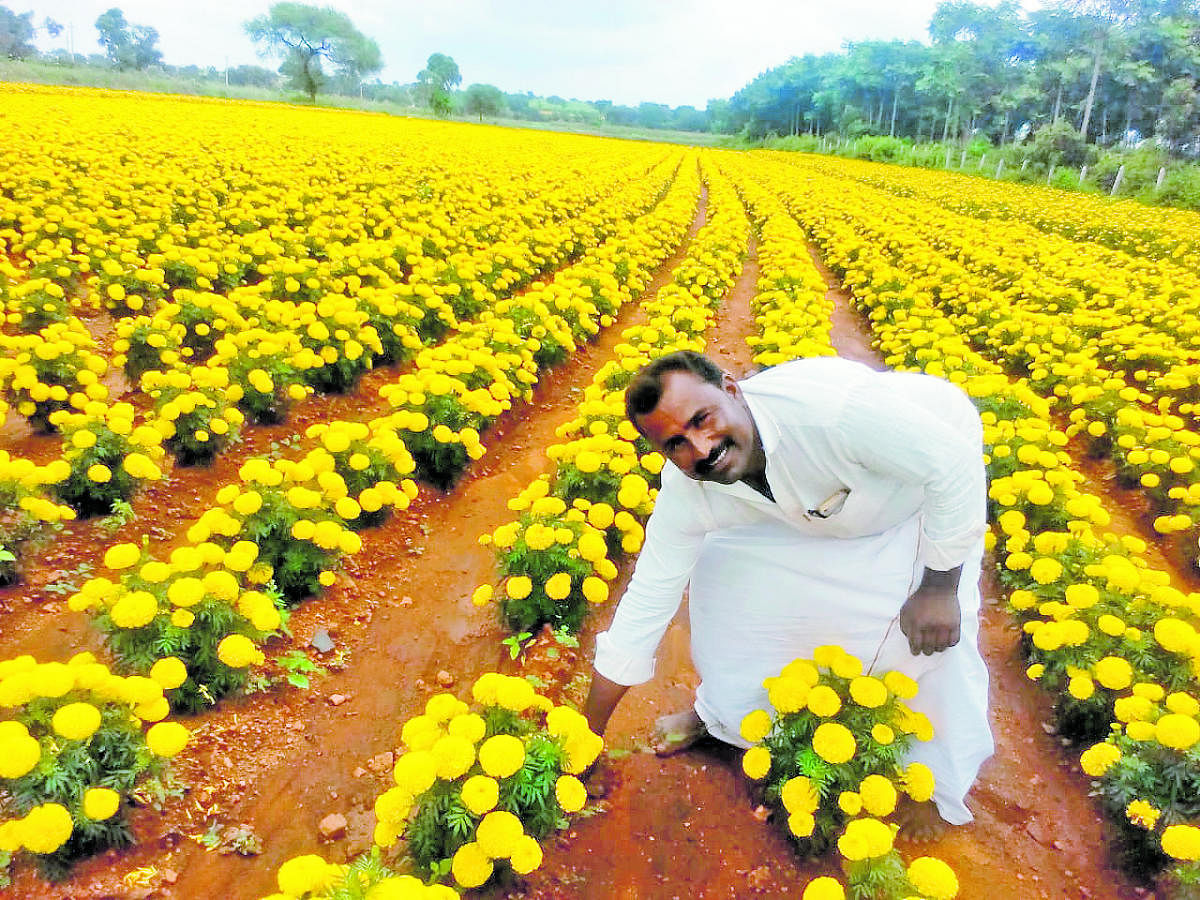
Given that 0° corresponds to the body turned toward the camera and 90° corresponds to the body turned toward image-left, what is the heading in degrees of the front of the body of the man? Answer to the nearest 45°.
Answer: approximately 45°

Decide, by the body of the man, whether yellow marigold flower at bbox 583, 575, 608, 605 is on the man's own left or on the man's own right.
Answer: on the man's own right

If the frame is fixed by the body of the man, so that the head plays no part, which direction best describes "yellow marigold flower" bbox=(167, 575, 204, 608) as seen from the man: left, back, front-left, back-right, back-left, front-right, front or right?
front-right

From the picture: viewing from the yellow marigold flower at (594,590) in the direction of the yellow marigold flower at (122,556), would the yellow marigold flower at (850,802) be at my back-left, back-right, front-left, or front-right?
back-left

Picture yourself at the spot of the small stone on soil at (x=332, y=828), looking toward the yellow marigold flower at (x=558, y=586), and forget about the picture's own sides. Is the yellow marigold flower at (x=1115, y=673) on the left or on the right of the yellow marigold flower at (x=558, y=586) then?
right

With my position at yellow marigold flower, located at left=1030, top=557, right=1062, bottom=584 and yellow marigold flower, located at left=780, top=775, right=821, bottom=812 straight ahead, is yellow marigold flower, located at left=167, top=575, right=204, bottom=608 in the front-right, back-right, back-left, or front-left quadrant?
front-right

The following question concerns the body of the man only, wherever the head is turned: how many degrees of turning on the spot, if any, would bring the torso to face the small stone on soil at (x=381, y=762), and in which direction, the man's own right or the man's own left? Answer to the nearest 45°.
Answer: approximately 45° to the man's own right

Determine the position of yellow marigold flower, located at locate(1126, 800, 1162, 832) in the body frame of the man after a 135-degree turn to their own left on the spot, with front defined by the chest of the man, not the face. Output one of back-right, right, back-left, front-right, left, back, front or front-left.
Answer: front

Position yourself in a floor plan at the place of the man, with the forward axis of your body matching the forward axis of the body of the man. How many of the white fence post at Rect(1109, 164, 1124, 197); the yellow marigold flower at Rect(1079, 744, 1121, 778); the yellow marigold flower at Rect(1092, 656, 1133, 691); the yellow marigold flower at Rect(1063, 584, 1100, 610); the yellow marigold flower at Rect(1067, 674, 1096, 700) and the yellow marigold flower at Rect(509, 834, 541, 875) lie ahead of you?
1

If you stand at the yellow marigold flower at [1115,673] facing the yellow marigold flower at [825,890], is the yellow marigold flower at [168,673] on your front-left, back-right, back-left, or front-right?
front-right

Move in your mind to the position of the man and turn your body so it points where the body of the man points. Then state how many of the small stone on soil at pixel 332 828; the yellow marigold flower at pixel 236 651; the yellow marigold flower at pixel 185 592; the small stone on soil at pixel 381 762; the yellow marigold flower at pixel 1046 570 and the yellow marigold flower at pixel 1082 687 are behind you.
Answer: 2

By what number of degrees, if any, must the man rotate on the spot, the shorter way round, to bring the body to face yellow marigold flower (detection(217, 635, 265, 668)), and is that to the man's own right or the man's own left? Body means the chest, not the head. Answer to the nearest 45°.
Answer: approximately 45° to the man's own right

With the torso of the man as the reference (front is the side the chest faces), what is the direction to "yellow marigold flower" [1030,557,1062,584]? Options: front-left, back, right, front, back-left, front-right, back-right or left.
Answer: back

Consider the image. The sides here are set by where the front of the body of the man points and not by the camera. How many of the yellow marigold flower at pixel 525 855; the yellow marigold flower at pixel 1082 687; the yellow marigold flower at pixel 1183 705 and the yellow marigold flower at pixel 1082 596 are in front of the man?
1

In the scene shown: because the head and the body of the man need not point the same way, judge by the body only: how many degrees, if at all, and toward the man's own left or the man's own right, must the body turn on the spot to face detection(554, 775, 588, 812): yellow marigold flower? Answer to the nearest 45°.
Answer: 0° — they already face it

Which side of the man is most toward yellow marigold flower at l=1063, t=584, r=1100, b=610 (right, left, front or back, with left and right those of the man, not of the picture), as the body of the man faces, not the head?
back
